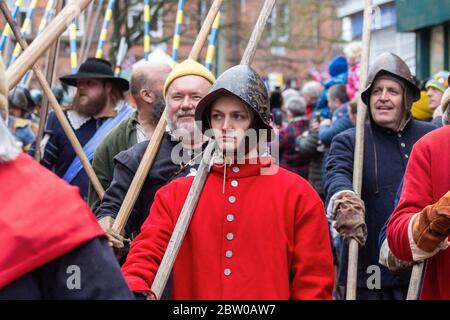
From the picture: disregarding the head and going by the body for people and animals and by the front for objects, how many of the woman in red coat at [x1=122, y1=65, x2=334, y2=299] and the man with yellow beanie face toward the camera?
2

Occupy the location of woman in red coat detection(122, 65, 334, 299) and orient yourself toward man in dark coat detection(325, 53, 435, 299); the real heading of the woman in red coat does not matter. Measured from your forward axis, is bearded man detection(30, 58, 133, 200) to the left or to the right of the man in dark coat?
left

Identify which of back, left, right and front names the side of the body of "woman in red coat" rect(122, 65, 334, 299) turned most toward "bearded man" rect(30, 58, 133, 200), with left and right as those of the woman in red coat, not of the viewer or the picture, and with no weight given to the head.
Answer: back

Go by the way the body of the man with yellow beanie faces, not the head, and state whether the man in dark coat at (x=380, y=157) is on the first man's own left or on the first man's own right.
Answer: on the first man's own left

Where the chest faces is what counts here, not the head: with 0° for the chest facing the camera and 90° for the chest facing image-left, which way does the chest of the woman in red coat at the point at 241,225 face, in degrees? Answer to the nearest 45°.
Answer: approximately 0°

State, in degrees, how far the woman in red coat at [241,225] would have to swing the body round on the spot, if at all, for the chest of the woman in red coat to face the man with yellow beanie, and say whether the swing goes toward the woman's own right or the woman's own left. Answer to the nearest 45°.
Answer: approximately 180°

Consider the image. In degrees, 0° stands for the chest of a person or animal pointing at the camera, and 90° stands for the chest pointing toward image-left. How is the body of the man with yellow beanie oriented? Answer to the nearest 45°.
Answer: approximately 0°

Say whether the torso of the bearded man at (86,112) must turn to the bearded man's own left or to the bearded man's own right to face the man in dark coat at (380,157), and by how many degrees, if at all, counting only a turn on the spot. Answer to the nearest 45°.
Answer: approximately 90° to the bearded man's own left
